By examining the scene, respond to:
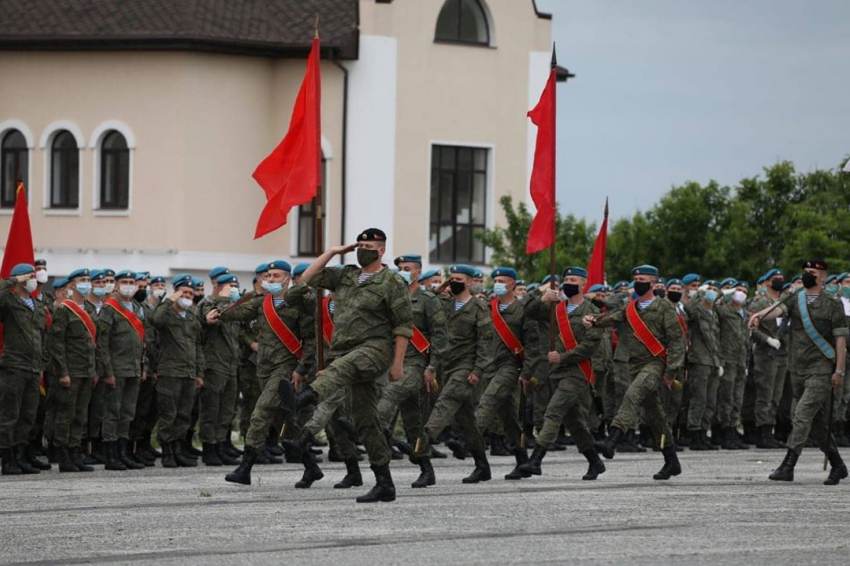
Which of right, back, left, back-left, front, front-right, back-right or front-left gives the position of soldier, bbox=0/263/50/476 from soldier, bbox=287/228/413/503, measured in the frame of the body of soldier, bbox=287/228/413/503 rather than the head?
right

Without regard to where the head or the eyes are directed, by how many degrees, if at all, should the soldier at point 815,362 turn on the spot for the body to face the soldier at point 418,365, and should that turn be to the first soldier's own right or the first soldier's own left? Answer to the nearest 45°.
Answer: approximately 45° to the first soldier's own right

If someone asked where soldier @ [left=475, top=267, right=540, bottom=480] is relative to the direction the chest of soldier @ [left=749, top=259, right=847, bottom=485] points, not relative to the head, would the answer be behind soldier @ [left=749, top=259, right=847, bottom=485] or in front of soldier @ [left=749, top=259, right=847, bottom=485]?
in front

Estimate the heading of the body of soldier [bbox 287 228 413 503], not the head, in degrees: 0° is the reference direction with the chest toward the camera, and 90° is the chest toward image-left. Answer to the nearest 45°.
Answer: approximately 45°

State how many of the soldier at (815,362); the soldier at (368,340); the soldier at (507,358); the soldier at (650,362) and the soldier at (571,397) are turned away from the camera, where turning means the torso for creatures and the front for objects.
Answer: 0

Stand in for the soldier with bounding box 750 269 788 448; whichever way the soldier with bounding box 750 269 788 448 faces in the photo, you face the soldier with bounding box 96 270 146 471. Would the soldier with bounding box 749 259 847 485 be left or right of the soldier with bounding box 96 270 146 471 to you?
left

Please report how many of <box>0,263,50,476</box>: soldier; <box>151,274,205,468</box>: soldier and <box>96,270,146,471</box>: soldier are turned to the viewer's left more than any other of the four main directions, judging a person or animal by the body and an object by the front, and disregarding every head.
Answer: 0

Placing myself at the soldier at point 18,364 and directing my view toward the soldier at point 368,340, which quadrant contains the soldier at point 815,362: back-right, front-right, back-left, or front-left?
front-left

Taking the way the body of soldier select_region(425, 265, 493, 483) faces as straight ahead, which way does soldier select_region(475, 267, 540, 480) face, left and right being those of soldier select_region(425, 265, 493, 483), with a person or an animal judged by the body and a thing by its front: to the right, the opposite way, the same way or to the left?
the same way

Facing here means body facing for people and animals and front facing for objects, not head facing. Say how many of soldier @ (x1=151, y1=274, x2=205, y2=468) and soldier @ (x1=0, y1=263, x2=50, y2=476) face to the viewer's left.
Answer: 0

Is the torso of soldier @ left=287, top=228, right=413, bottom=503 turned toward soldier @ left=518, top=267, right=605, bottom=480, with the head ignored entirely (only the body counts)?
no

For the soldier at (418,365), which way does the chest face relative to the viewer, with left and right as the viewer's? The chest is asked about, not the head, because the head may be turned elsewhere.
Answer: facing the viewer and to the left of the viewer
